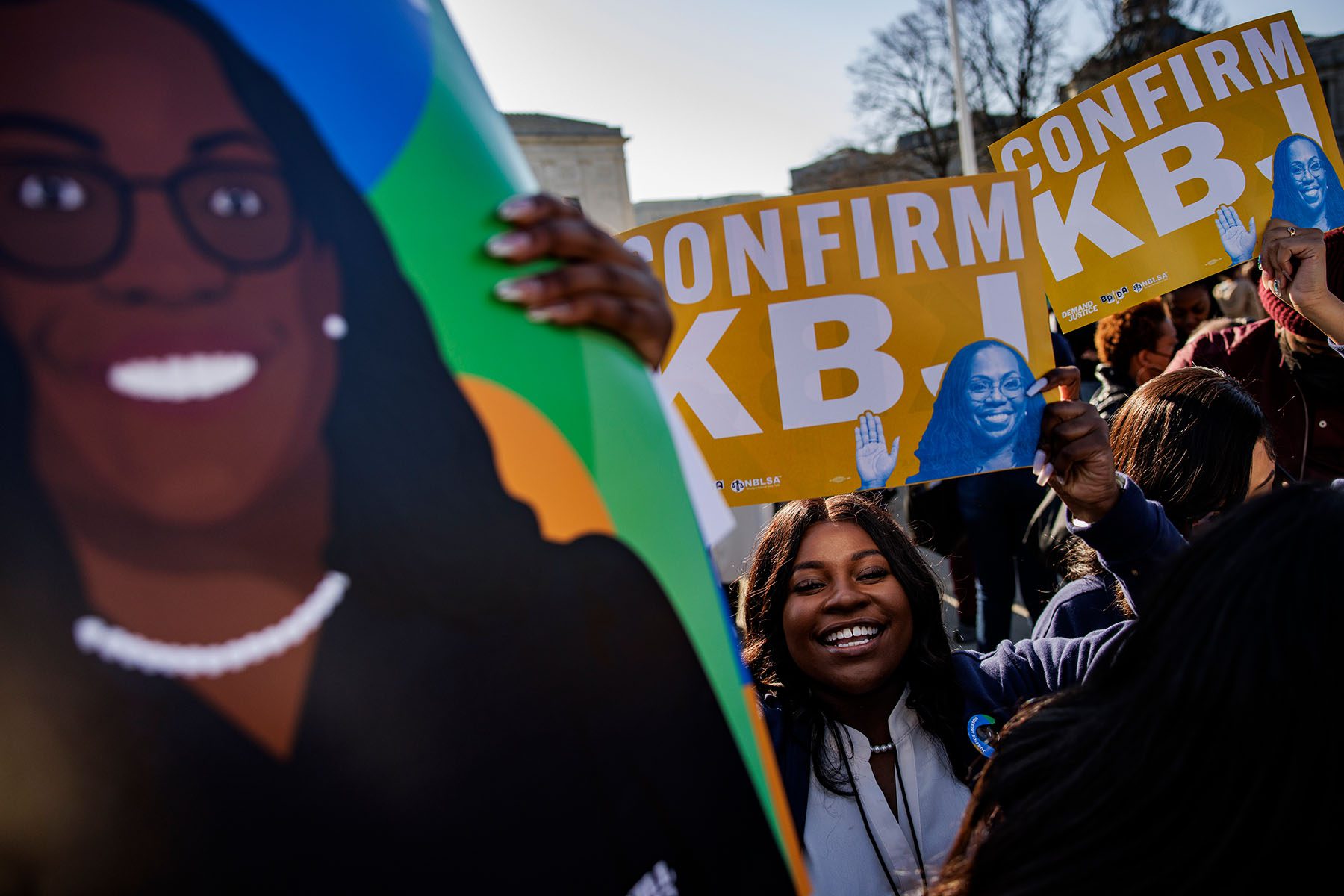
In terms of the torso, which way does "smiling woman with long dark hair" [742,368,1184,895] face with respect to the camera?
toward the camera

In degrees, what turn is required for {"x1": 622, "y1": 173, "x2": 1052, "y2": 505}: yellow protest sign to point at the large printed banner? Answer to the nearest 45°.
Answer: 0° — it already faces it

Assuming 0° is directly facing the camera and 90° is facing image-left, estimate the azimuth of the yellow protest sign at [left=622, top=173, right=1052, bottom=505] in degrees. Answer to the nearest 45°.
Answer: approximately 0°

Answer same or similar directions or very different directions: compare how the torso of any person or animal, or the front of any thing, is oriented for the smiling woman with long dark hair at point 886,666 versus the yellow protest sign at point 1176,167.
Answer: same or similar directions

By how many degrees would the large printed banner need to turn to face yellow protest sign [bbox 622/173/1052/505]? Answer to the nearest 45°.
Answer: approximately 135° to its left

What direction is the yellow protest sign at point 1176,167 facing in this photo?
toward the camera

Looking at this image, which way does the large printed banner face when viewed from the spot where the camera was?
facing the viewer

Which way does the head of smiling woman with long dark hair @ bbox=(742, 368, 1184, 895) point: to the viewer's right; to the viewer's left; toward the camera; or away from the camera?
toward the camera

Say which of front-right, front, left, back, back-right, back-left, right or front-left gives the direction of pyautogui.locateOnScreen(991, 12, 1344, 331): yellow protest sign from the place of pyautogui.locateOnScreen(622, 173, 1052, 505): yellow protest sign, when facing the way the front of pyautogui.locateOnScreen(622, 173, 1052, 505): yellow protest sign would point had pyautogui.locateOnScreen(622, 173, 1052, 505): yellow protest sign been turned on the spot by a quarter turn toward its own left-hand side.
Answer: front-left
